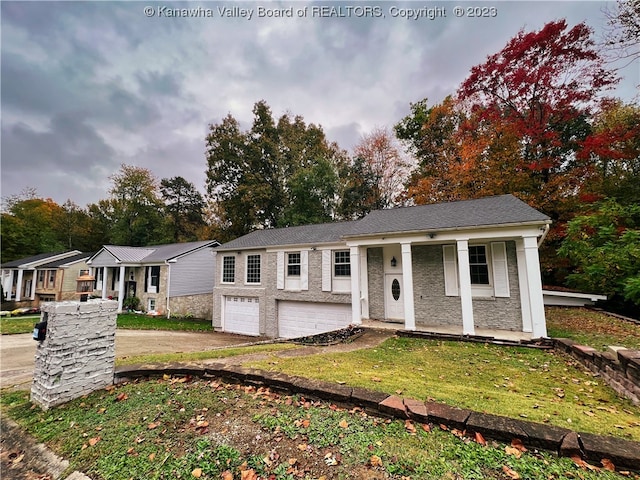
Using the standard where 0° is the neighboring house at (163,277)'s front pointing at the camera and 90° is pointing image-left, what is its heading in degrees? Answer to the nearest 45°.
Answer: approximately 45°

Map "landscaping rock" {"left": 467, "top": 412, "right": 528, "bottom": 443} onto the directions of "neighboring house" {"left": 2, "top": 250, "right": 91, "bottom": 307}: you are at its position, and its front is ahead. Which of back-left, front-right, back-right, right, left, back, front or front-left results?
front-left

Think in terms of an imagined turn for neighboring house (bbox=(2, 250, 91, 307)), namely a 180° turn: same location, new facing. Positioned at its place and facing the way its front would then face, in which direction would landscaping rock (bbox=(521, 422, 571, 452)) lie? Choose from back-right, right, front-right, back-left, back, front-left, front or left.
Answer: back-right

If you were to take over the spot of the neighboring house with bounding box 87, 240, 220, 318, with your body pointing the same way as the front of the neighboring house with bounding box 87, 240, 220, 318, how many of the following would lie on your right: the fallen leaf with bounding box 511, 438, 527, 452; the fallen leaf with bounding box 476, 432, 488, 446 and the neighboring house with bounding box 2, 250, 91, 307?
1

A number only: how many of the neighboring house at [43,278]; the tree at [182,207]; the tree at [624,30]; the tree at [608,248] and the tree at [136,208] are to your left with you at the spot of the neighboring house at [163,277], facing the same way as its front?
2

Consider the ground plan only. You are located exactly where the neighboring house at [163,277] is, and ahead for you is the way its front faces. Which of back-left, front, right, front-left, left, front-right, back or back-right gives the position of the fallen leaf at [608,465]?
front-left

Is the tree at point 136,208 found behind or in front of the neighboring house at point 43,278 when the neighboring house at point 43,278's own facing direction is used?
behind

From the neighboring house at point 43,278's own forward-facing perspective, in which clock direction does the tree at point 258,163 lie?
The tree is roughly at 9 o'clock from the neighboring house.

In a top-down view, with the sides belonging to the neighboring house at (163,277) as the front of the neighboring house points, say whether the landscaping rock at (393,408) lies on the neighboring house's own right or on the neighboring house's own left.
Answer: on the neighboring house's own left
